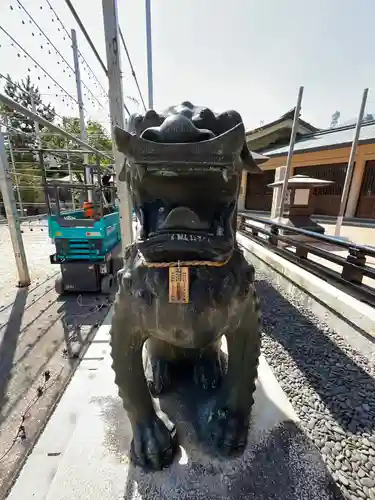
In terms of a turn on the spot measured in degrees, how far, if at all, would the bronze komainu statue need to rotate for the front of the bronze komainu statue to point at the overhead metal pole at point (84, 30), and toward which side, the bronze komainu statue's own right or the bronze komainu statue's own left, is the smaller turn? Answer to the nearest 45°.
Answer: approximately 135° to the bronze komainu statue's own right

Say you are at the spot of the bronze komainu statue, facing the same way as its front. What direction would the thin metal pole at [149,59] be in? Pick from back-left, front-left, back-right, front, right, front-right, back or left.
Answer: back

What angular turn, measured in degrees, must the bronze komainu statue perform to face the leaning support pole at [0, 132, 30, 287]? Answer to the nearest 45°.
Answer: approximately 135° to its right

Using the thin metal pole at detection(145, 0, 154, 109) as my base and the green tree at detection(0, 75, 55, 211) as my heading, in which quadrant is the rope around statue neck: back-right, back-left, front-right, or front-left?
back-left

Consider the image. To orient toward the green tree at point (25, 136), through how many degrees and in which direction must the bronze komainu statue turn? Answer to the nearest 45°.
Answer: approximately 135° to its right

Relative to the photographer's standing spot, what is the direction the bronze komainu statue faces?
facing the viewer

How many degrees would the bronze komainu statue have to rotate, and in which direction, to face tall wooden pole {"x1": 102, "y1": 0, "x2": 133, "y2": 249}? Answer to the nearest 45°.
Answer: approximately 180°

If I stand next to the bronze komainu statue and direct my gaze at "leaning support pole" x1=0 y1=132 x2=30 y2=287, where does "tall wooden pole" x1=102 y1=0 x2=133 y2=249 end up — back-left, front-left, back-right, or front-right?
front-right
